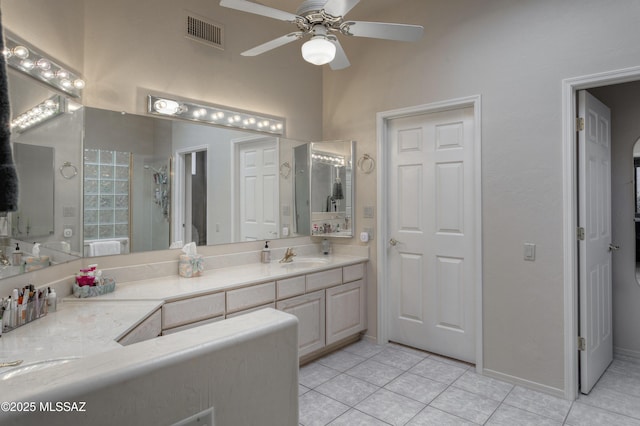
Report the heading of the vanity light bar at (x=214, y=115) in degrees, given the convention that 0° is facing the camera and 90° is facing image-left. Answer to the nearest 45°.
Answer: approximately 315°

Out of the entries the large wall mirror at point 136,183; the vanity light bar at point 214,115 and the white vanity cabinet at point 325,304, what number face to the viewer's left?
0

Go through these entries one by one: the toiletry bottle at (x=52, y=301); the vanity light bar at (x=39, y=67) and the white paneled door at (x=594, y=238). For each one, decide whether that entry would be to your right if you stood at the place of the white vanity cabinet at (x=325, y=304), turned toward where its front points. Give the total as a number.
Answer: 2

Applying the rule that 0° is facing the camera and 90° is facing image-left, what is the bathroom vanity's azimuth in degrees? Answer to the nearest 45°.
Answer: approximately 315°

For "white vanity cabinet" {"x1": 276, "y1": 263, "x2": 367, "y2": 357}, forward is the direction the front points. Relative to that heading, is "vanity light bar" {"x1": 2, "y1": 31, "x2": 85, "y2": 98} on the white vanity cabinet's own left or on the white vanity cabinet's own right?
on the white vanity cabinet's own right

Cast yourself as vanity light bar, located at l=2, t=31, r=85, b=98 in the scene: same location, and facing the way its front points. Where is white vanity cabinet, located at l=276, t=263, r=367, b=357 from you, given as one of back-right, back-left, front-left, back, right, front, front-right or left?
front-left

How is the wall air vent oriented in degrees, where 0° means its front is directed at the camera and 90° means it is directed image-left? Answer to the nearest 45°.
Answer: approximately 315°

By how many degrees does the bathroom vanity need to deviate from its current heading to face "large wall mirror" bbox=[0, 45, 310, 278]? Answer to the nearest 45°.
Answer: approximately 135° to its left

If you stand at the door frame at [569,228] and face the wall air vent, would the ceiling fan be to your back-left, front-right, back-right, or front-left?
front-left

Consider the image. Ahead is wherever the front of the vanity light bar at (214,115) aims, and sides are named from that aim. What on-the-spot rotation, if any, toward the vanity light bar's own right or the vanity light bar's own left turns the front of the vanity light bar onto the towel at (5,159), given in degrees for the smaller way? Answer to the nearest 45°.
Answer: approximately 45° to the vanity light bar's own right

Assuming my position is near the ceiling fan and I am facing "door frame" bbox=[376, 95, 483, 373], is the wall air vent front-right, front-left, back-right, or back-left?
front-left
